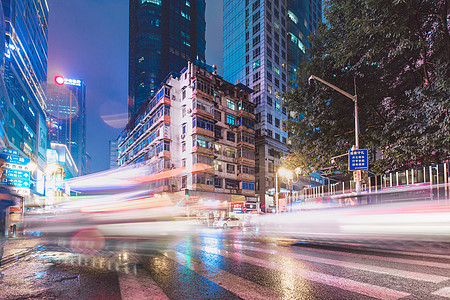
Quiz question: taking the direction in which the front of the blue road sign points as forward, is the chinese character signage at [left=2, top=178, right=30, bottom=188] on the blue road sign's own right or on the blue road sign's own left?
on the blue road sign's own right

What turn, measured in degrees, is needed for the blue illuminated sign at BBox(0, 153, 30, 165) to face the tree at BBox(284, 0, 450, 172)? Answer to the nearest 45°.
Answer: approximately 45° to its left

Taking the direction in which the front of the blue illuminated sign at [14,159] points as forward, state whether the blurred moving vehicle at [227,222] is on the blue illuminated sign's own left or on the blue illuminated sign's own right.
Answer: on the blue illuminated sign's own left
